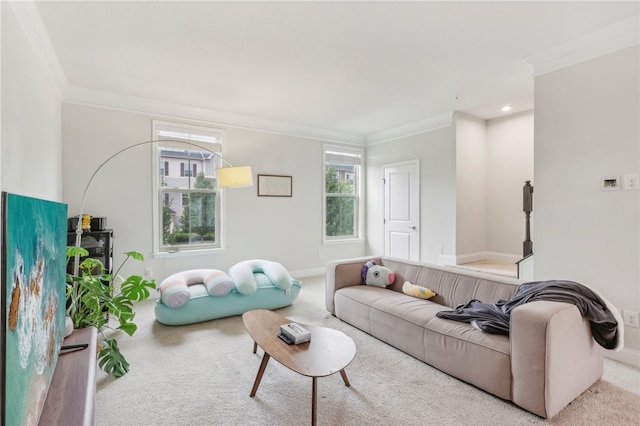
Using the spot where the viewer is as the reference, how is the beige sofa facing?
facing the viewer and to the left of the viewer

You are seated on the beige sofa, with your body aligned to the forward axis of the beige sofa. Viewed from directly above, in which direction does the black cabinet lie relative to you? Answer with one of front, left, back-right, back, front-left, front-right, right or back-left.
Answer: front-right

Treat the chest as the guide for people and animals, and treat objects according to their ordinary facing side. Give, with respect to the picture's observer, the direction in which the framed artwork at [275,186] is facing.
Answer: facing the viewer

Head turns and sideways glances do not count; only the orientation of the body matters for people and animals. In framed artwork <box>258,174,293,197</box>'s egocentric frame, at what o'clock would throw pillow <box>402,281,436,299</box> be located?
The throw pillow is roughly at 11 o'clock from the framed artwork.

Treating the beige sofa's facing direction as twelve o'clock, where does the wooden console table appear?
The wooden console table is roughly at 12 o'clock from the beige sofa.

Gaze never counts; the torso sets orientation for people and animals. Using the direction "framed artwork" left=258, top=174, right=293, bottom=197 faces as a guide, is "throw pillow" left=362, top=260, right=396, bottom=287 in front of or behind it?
in front

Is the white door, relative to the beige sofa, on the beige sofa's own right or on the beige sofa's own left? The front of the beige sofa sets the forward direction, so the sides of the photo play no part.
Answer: on the beige sofa's own right

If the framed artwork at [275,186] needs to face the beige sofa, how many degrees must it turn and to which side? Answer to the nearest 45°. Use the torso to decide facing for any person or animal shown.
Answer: approximately 45° to its left

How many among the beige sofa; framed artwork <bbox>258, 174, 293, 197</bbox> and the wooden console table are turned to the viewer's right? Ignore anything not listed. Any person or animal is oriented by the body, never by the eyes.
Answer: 1

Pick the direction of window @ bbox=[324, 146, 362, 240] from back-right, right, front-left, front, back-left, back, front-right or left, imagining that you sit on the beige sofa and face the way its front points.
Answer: right

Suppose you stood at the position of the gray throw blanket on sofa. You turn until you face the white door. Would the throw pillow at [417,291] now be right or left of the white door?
left

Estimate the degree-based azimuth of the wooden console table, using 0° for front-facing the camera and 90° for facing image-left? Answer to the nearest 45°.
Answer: approximately 270°

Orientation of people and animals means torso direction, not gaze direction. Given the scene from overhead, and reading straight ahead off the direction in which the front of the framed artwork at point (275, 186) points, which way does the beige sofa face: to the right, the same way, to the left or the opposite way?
to the right

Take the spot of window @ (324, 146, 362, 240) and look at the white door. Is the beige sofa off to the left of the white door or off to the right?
right

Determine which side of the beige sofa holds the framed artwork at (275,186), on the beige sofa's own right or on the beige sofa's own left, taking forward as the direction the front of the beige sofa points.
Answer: on the beige sofa's own right

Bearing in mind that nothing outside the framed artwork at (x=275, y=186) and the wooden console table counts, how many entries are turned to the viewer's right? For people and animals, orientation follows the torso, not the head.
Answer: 1

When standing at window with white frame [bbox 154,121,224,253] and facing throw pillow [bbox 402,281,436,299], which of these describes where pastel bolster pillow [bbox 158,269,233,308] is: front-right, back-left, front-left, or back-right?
front-right
